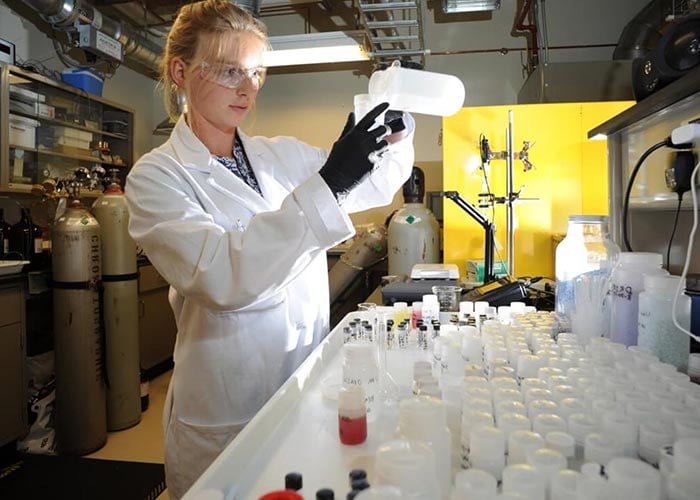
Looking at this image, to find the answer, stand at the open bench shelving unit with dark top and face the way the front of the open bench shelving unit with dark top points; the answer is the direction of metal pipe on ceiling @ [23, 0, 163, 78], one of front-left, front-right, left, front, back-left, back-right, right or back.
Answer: front-right

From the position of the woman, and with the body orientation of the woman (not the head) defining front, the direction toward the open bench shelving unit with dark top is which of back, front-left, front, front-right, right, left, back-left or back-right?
front-left

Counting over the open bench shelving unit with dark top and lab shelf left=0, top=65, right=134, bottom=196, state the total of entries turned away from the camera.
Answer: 0

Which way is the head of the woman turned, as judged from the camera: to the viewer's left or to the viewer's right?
to the viewer's right

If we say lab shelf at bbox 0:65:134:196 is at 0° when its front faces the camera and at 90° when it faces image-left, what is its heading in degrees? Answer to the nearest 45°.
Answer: approximately 315°

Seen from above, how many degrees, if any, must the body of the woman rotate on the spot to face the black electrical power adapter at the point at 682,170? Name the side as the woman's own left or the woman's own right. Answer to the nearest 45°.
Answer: approximately 45° to the woman's own left

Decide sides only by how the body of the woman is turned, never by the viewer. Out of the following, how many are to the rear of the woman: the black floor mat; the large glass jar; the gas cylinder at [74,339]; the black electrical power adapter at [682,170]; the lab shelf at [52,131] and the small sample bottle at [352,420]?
3

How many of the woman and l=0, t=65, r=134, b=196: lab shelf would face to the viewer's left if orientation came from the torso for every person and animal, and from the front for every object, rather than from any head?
0
